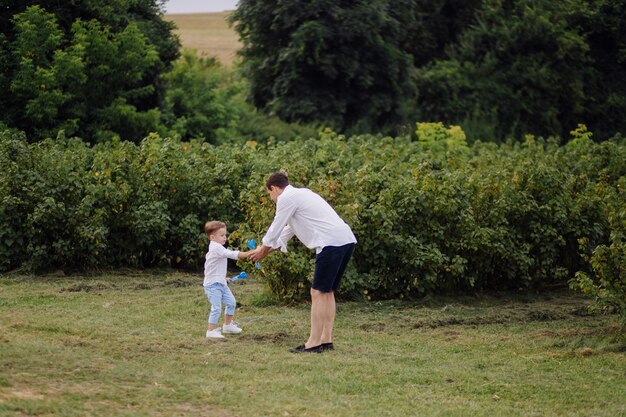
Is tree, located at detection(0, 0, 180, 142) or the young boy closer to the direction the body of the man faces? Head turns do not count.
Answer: the young boy

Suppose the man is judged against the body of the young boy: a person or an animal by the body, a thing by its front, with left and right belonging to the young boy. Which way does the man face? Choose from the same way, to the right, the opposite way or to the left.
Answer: the opposite way

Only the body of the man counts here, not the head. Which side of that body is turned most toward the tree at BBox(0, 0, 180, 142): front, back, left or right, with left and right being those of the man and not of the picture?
right

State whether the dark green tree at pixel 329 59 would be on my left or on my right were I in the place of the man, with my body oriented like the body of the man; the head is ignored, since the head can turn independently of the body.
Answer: on my right

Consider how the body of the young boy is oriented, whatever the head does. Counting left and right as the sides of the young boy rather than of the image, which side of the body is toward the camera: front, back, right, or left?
right

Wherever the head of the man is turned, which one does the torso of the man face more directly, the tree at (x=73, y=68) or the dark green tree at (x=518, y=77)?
the tree

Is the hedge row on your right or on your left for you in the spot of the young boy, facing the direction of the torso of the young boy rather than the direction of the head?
on your left

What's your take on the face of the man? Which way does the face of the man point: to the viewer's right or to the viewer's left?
to the viewer's left

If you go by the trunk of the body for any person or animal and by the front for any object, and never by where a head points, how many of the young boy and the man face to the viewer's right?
1

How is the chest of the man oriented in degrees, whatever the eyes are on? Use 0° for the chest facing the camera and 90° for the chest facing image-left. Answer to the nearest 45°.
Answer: approximately 90°

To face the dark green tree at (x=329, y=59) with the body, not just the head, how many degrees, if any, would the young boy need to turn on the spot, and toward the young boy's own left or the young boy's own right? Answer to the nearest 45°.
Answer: approximately 90° to the young boy's own left

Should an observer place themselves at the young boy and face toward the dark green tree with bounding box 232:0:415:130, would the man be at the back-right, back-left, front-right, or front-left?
back-right
